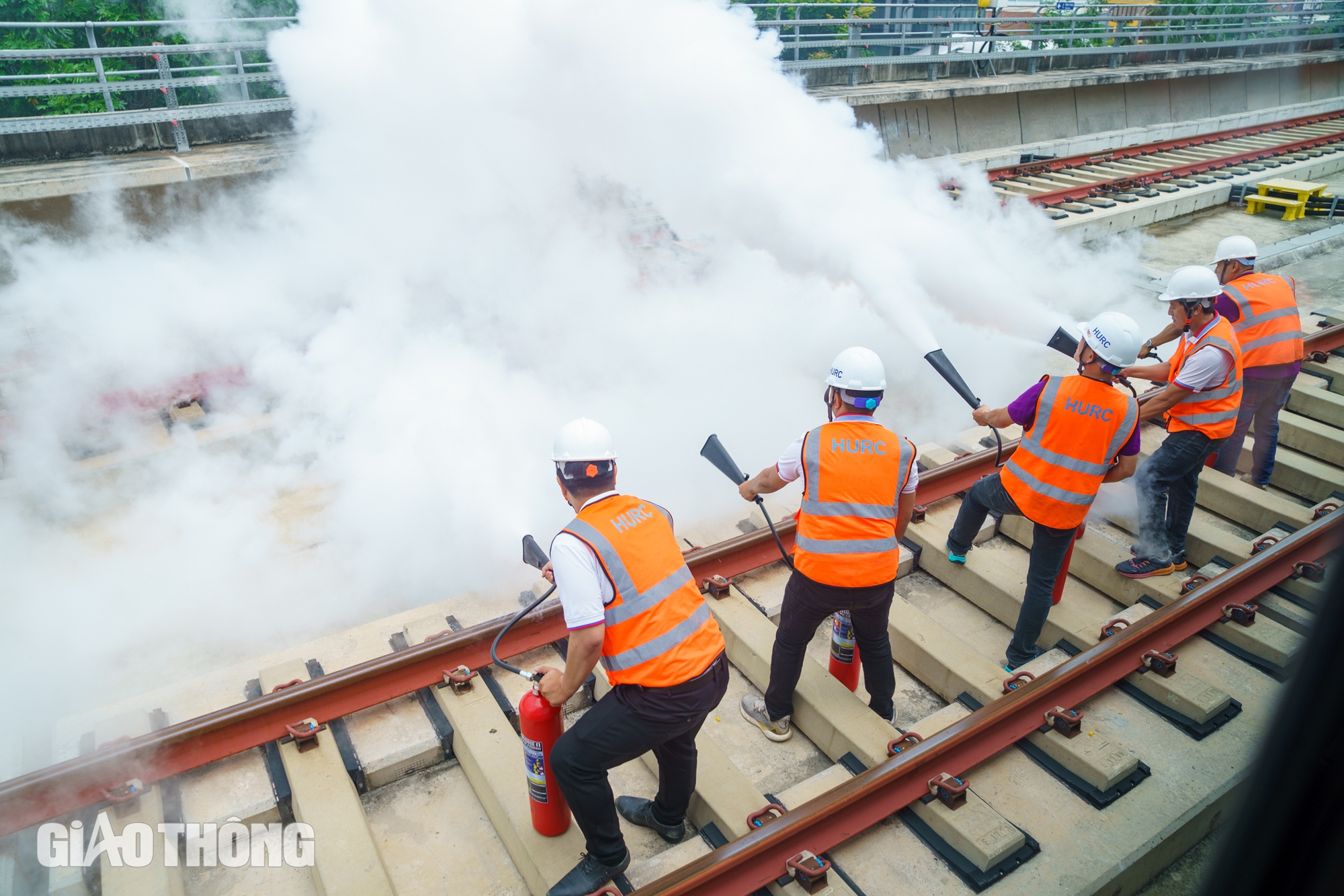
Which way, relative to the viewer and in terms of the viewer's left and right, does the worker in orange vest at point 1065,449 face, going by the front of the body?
facing away from the viewer and to the left of the viewer

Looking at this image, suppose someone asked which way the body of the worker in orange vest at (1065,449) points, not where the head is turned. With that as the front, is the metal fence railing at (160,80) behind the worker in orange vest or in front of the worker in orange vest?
in front

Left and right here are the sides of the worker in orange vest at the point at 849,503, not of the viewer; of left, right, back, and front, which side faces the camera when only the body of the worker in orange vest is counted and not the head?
back

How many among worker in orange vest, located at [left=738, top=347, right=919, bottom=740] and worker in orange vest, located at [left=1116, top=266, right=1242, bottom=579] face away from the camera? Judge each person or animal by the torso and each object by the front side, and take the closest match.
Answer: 1

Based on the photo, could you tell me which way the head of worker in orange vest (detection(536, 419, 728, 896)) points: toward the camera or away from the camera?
away from the camera

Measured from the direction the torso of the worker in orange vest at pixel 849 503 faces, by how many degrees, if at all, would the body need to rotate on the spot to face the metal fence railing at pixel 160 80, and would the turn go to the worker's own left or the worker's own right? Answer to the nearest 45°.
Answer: approximately 45° to the worker's own left

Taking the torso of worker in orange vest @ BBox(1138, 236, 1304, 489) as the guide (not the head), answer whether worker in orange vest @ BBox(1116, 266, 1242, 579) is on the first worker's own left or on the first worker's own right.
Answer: on the first worker's own left

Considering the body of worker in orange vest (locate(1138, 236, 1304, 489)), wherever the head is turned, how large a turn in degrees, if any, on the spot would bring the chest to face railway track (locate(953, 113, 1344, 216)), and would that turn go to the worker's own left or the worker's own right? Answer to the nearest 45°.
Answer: approximately 45° to the worker's own right

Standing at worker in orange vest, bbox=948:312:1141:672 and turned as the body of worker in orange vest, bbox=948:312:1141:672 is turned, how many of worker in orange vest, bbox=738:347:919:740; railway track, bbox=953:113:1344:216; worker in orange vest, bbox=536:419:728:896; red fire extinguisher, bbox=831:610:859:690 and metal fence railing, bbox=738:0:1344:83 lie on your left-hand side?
3

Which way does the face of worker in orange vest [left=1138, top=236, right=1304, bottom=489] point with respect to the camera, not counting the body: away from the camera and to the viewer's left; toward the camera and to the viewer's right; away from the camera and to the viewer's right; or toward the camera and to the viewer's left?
away from the camera and to the viewer's left

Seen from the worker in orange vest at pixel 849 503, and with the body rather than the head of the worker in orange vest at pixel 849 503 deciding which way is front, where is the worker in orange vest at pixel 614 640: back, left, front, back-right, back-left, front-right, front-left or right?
back-left

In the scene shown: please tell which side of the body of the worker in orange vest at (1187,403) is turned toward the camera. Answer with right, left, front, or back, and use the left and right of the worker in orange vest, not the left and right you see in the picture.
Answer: left

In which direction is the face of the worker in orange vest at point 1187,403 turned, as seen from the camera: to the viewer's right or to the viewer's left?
to the viewer's left

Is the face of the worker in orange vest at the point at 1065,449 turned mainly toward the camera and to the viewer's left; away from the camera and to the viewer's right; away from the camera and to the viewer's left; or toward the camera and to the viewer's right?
away from the camera and to the viewer's left
